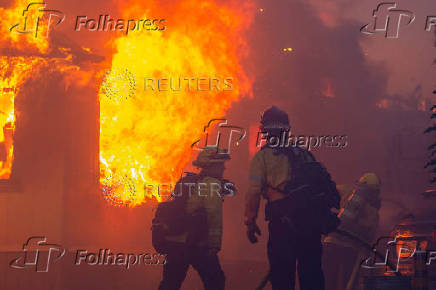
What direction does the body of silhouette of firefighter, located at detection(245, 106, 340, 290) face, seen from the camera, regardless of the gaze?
away from the camera

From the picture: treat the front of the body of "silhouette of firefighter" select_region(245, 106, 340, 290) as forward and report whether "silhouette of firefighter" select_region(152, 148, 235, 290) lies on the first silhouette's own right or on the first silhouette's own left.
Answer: on the first silhouette's own left
